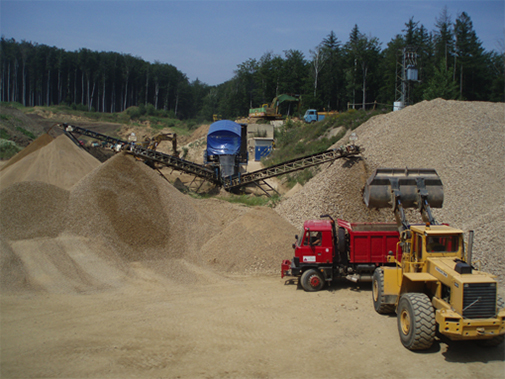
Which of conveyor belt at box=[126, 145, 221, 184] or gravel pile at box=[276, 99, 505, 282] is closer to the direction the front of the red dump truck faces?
the conveyor belt

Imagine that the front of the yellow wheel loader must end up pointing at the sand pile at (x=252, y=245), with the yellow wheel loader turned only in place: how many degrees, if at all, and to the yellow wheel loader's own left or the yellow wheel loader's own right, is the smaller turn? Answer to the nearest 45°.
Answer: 0° — it already faces it

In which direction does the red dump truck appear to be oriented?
to the viewer's left

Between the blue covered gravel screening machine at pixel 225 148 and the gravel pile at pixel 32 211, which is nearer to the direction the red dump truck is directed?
the gravel pile

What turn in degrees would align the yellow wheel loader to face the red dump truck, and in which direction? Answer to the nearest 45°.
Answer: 0° — it already faces it

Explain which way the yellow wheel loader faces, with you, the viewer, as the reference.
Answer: facing away from the viewer and to the left of the viewer

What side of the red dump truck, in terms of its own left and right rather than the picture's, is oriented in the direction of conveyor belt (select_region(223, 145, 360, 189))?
right

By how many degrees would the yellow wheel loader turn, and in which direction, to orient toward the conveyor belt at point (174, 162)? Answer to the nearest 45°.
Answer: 0° — it already faces it
